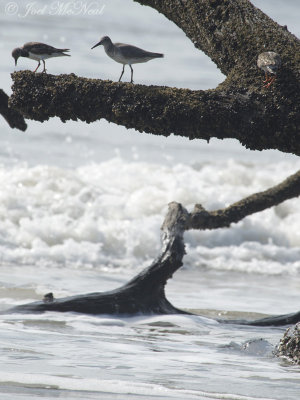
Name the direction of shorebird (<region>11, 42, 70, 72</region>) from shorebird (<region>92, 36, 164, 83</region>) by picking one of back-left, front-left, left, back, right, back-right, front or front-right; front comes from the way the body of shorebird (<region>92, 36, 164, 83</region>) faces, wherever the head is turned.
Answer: front

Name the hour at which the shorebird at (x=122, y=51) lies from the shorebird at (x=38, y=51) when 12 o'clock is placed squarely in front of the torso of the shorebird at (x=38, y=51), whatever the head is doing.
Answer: the shorebird at (x=122, y=51) is roughly at 6 o'clock from the shorebird at (x=38, y=51).

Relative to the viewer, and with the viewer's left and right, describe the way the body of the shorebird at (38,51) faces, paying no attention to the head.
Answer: facing to the left of the viewer

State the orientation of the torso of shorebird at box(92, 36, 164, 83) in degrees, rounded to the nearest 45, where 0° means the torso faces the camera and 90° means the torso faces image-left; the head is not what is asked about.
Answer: approximately 90°

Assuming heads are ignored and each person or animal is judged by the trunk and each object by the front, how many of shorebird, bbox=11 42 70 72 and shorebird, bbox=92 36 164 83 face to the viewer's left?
2
